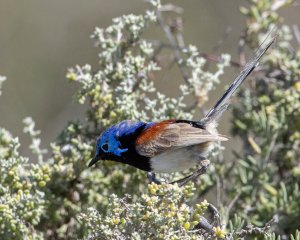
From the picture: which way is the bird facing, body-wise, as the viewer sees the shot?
to the viewer's left
